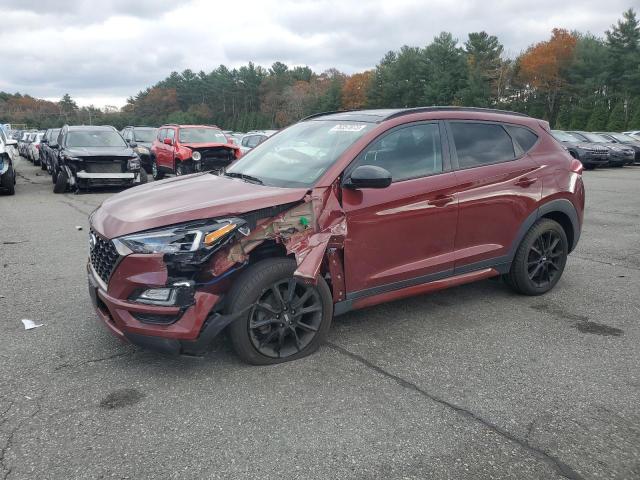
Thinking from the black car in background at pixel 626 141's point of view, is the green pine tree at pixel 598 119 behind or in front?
behind

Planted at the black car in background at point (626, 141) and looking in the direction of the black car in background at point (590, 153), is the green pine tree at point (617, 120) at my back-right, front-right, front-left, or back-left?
back-right

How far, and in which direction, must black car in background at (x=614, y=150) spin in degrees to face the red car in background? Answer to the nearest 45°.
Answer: approximately 90° to its right

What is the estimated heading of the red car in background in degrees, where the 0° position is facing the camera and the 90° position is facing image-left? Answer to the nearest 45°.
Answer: approximately 315°

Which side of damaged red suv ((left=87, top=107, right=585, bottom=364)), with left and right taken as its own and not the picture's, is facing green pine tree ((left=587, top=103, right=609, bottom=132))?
back

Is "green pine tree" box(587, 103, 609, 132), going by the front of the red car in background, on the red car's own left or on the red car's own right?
on the red car's own left
